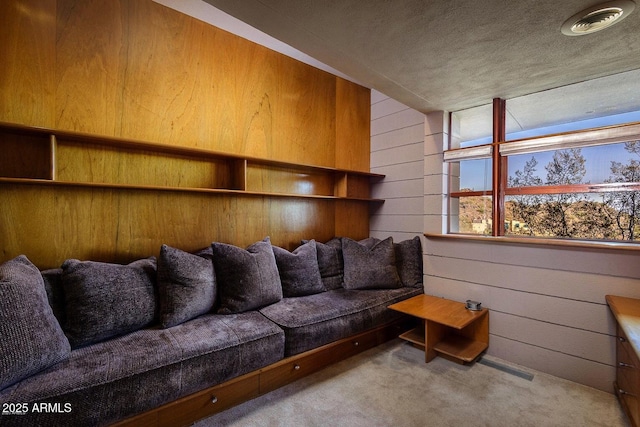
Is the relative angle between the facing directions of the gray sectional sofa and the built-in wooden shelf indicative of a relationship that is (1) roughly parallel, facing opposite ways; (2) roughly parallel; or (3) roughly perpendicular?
roughly parallel

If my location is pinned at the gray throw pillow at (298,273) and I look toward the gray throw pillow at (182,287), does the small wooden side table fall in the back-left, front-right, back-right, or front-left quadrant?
back-left

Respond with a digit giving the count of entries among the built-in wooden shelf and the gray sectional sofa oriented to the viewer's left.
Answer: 0

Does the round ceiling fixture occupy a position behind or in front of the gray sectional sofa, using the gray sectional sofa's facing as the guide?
in front

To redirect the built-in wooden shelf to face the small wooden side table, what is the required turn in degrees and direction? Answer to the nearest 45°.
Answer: approximately 45° to its left

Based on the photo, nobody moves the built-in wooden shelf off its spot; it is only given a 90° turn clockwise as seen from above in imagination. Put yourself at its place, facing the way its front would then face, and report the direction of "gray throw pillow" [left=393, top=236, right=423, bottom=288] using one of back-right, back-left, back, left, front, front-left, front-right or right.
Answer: back-left

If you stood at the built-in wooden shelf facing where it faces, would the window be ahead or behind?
ahead

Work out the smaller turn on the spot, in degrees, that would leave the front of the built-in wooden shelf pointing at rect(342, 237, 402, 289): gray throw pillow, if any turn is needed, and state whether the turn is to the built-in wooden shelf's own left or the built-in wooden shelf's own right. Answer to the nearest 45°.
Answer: approximately 45° to the built-in wooden shelf's own left
